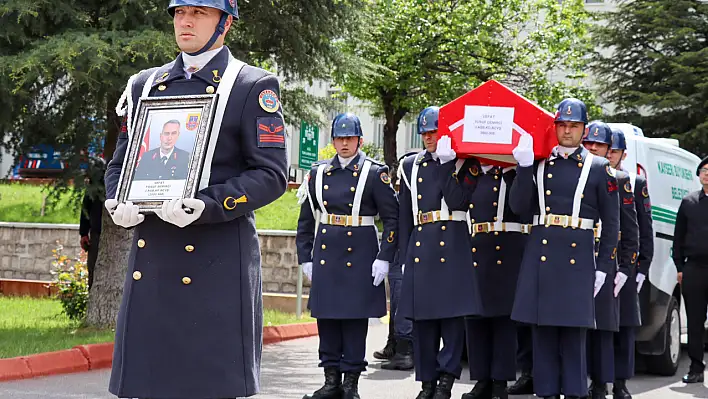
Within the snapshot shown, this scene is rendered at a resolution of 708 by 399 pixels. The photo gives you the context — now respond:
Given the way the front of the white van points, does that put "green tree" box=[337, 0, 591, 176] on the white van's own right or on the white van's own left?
on the white van's own left

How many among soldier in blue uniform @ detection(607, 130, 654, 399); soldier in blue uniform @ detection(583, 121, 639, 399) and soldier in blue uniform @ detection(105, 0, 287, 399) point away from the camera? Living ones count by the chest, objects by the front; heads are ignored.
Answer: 0

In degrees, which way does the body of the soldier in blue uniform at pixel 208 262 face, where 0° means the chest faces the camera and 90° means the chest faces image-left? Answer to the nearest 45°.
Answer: approximately 45°

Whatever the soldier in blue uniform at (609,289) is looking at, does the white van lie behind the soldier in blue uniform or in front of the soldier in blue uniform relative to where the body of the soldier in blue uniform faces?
behind

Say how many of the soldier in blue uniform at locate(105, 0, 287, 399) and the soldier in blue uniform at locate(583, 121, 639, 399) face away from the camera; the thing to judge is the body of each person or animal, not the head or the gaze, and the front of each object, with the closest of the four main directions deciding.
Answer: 0

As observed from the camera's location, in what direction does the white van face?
facing away from the viewer and to the right of the viewer

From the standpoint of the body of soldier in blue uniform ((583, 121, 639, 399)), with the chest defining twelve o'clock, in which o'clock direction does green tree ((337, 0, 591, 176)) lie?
The green tree is roughly at 4 o'clock from the soldier in blue uniform.

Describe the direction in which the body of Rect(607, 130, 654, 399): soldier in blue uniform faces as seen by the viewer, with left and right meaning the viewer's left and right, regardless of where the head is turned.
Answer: facing the viewer and to the left of the viewer

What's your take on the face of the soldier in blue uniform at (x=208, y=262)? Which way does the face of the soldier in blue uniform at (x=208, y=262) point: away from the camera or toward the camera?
toward the camera

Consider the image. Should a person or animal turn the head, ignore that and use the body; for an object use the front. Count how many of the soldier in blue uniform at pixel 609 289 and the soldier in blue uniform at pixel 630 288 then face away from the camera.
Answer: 0
